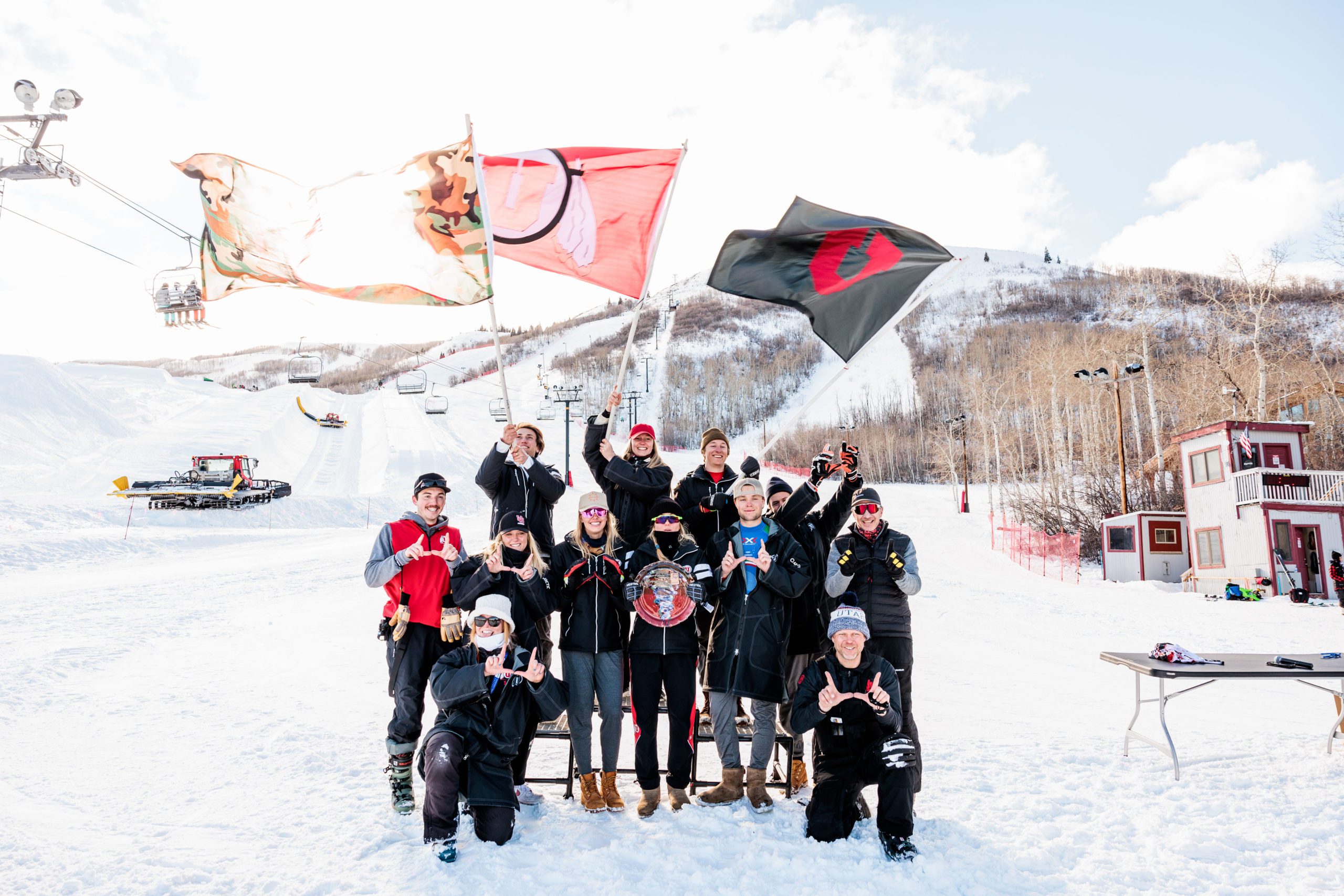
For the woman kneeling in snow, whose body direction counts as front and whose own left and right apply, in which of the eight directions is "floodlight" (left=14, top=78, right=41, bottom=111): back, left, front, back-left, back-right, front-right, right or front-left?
back-right

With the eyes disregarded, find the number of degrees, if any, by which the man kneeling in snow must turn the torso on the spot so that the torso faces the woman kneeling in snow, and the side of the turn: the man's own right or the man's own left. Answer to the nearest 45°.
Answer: approximately 90° to the man's own right

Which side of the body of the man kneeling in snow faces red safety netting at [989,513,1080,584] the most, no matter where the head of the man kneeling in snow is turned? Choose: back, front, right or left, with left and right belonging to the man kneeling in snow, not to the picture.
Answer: back

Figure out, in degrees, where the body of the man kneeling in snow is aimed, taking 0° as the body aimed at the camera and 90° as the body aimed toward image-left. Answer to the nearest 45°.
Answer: approximately 0°

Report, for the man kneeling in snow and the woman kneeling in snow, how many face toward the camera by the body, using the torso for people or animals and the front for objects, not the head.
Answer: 2

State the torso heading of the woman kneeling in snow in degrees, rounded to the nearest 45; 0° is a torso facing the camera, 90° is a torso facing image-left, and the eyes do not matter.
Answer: approximately 0°
